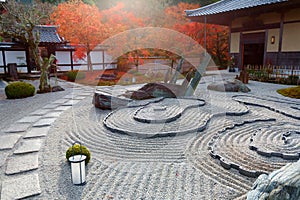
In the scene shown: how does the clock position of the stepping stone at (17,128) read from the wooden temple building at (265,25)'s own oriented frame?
The stepping stone is roughly at 1 o'clock from the wooden temple building.

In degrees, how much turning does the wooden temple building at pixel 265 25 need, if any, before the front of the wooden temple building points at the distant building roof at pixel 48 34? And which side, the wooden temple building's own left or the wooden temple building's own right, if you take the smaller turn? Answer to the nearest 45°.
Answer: approximately 90° to the wooden temple building's own right

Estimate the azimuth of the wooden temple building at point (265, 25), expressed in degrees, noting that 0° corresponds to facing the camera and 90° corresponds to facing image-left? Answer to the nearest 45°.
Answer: approximately 0°

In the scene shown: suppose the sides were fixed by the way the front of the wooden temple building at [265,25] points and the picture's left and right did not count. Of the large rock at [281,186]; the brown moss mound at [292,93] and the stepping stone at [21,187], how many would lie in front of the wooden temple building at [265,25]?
3
